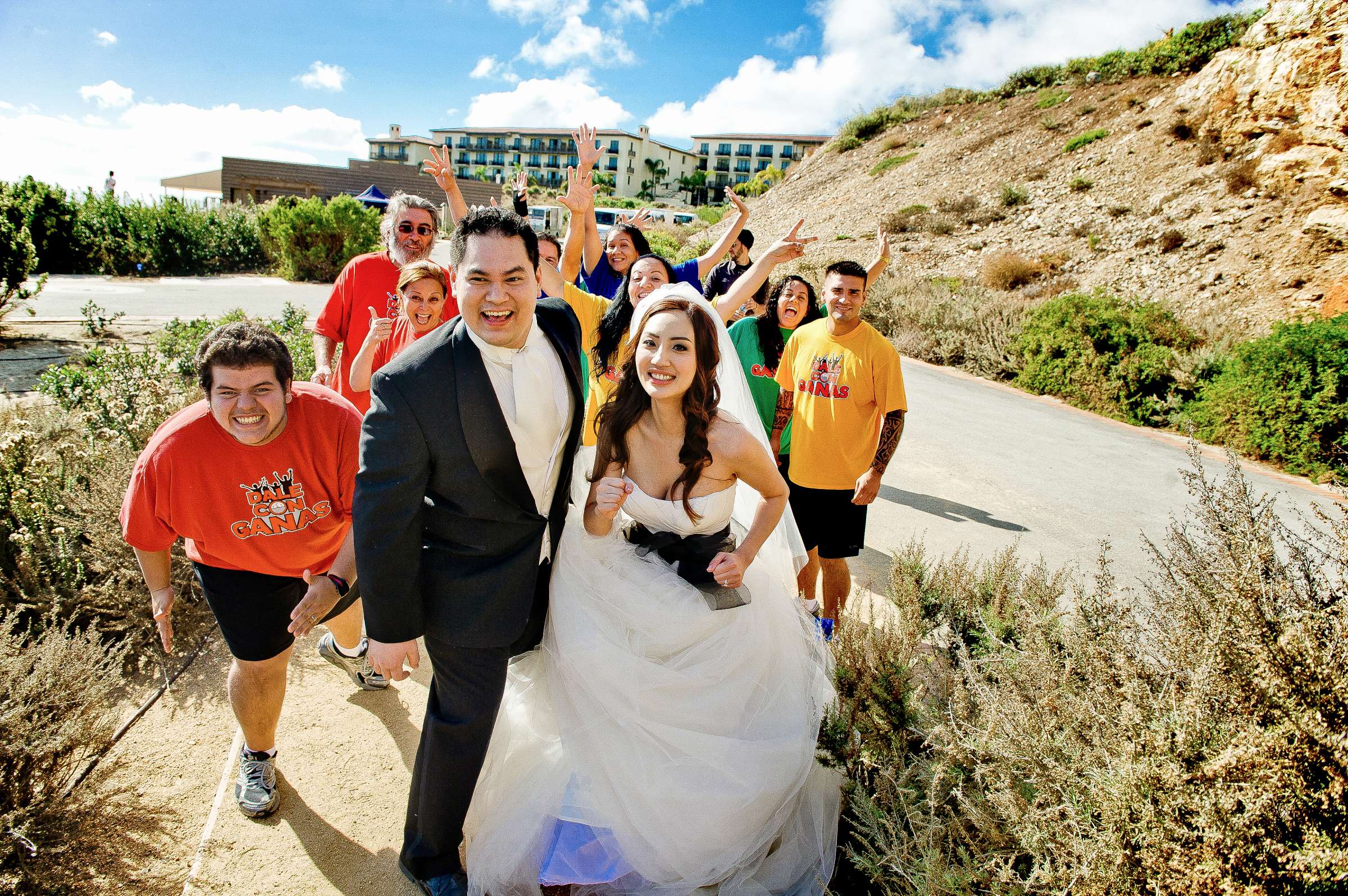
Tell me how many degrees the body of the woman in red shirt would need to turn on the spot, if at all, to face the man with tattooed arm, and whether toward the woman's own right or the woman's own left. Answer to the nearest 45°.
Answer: approximately 90° to the woman's own left

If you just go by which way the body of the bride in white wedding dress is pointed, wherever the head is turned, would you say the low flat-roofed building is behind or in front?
behind

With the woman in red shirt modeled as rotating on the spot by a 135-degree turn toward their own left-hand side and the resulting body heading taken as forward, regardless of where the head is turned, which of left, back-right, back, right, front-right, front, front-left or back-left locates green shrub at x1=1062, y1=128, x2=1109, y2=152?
front

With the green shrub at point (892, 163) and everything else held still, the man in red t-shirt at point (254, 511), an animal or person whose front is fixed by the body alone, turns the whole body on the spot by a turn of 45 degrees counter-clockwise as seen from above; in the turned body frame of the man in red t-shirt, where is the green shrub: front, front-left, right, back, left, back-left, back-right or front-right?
left

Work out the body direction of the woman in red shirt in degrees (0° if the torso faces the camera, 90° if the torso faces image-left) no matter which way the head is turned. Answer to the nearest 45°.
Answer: approximately 0°

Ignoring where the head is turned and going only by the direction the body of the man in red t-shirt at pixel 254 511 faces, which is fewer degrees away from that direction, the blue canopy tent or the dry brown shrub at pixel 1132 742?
the dry brown shrub

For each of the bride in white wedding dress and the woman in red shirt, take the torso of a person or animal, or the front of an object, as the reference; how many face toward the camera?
2

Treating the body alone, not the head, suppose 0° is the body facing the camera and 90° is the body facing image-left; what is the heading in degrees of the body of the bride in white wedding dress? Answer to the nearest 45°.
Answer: approximately 0°
